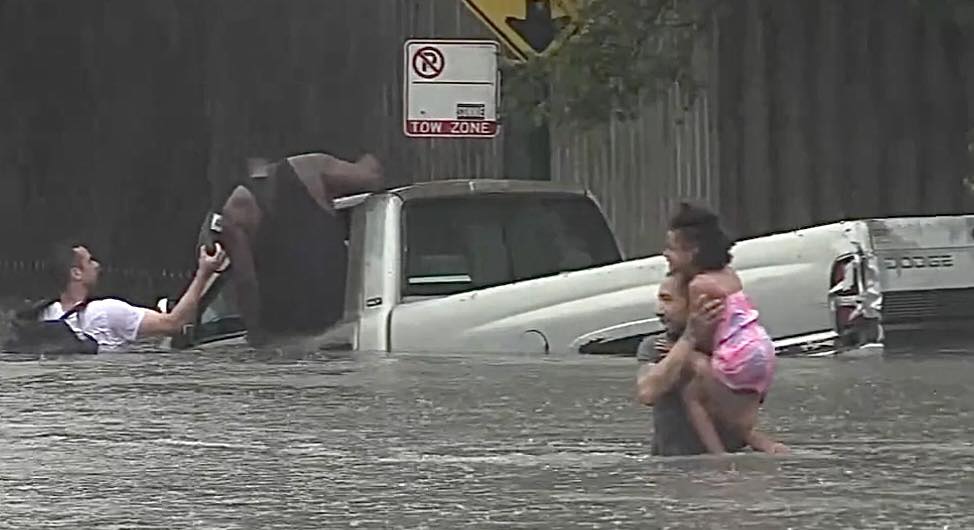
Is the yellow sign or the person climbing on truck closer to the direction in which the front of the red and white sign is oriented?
the person climbing on truck

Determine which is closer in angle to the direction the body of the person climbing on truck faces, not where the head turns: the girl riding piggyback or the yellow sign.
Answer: the yellow sign

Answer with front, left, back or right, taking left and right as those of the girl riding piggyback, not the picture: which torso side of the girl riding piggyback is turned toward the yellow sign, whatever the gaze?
right

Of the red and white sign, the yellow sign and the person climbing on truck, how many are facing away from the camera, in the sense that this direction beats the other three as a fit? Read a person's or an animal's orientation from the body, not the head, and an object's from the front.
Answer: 1

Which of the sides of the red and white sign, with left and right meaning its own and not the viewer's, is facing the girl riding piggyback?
front

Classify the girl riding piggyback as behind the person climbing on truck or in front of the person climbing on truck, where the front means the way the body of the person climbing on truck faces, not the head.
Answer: behind

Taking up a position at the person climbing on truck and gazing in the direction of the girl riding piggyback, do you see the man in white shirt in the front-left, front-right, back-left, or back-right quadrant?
back-right

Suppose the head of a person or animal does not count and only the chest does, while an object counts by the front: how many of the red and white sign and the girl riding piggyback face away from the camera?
0

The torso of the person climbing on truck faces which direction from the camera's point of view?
away from the camera

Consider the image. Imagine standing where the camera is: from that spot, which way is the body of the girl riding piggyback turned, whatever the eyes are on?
to the viewer's left

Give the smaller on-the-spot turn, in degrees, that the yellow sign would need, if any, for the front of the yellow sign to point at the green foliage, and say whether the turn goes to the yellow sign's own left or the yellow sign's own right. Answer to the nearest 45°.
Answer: approximately 135° to the yellow sign's own left

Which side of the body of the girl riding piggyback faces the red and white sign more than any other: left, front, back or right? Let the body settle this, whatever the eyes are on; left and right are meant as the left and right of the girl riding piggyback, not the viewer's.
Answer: right

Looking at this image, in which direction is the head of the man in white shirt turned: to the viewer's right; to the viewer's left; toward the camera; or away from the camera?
to the viewer's right

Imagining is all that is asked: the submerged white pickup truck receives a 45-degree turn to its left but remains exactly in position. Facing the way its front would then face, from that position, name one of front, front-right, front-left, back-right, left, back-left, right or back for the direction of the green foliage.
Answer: right
